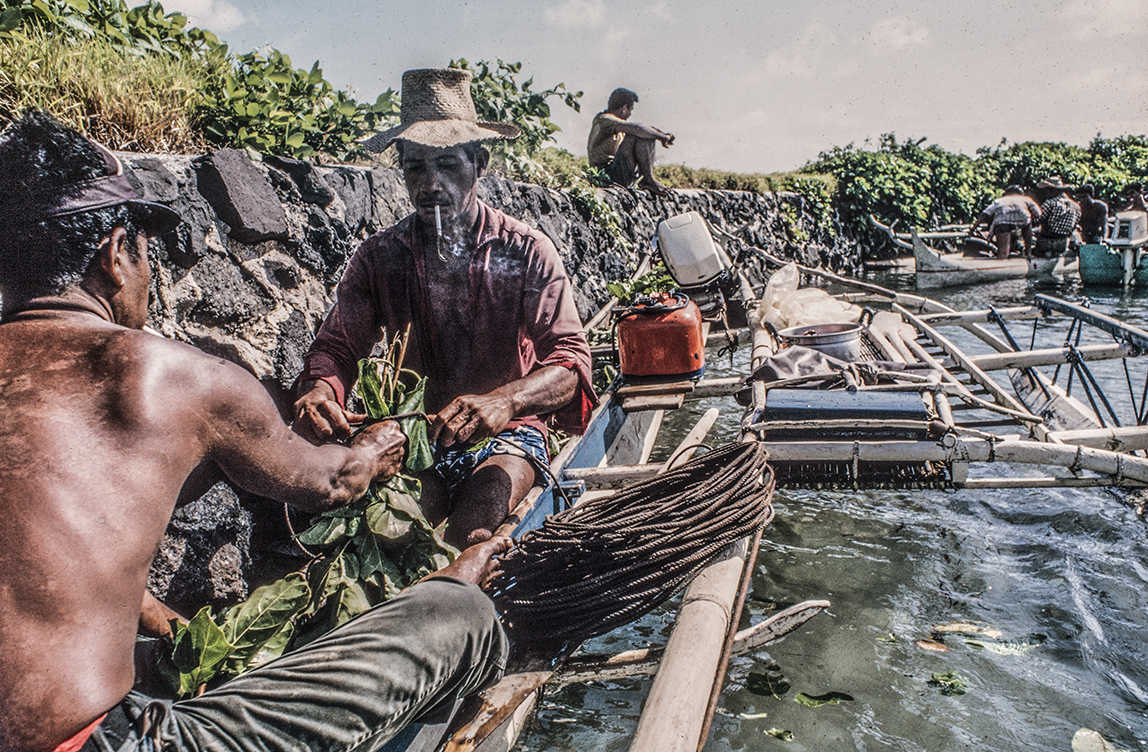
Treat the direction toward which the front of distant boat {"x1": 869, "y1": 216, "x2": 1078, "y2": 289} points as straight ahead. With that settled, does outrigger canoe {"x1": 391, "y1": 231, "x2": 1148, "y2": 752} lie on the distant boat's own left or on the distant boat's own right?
on the distant boat's own left

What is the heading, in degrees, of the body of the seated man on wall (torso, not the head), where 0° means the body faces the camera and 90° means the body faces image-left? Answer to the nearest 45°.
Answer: approximately 270°

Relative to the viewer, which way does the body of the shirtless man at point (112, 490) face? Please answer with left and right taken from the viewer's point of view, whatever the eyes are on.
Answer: facing away from the viewer and to the right of the viewer

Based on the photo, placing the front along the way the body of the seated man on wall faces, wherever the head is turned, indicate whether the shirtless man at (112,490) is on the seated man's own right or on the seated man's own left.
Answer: on the seated man's own right

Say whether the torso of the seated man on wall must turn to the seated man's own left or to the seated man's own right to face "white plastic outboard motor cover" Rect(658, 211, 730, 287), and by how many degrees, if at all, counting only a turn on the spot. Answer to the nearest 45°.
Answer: approximately 90° to the seated man's own right

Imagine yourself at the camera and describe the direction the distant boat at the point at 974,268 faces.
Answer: facing to the left of the viewer

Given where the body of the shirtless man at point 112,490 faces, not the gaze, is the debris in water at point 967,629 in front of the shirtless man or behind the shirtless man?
in front

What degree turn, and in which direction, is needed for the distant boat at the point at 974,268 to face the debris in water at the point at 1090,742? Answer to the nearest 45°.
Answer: approximately 90° to its left

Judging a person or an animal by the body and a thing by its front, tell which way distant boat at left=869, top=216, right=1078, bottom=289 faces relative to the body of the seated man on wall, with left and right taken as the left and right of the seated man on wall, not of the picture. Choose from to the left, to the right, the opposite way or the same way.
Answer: the opposite way

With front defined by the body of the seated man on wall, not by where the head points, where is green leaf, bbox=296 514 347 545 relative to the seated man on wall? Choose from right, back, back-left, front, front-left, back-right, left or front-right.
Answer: right

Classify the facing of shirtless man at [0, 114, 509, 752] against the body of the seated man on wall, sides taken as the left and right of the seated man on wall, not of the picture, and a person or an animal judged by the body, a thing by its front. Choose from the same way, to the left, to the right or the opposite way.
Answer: to the left

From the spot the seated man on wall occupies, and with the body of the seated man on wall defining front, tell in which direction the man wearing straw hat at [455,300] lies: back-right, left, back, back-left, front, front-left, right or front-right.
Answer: right
